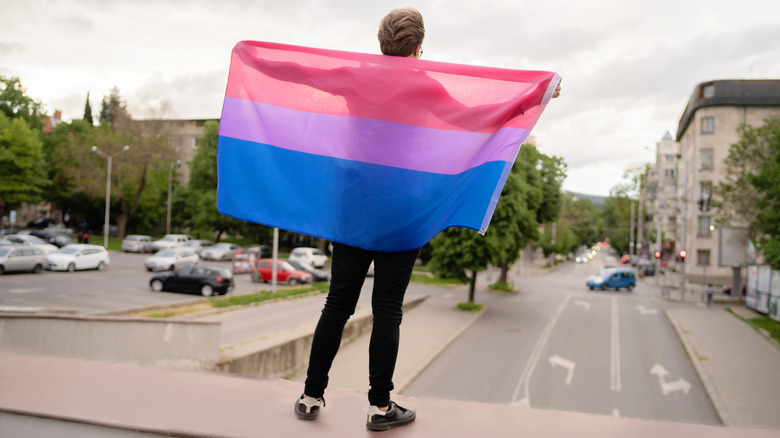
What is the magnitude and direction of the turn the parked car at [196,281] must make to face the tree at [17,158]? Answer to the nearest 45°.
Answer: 0° — it already faces it

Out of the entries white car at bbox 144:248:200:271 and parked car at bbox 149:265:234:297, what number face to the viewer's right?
0

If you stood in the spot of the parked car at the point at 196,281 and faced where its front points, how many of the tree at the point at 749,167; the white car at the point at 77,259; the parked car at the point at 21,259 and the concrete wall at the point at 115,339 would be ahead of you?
2

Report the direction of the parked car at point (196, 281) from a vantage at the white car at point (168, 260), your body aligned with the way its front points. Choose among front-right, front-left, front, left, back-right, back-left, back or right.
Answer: front-left

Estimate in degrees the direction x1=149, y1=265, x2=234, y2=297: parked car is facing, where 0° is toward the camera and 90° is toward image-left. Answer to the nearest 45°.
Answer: approximately 135°

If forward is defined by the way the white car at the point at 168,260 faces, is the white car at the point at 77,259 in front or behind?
in front

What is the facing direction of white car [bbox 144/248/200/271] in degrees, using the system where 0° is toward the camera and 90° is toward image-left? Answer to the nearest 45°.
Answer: approximately 45°

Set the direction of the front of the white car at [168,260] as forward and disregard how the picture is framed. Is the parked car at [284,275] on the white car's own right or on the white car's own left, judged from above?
on the white car's own left

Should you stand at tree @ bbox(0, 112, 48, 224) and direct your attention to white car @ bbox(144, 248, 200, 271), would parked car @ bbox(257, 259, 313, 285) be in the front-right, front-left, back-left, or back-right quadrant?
front-right

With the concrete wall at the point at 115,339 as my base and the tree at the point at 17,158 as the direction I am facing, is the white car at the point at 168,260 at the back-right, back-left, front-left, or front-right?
front-right

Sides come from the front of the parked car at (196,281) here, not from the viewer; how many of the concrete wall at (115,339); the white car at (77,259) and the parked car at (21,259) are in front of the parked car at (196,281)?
2

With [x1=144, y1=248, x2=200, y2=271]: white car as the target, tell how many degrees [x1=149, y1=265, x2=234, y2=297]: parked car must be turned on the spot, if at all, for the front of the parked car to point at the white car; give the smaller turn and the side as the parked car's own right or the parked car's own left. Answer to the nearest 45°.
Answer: approximately 45° to the parked car's own right

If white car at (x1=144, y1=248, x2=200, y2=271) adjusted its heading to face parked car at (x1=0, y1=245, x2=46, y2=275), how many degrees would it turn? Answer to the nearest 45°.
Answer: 0° — it already faces it

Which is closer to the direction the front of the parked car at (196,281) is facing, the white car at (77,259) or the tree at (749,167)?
the white car

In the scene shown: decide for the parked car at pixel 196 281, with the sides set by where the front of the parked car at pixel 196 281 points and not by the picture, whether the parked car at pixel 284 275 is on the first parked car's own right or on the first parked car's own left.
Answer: on the first parked car's own right

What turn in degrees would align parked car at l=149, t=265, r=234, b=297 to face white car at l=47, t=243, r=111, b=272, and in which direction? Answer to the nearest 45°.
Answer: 0° — it already faces it
